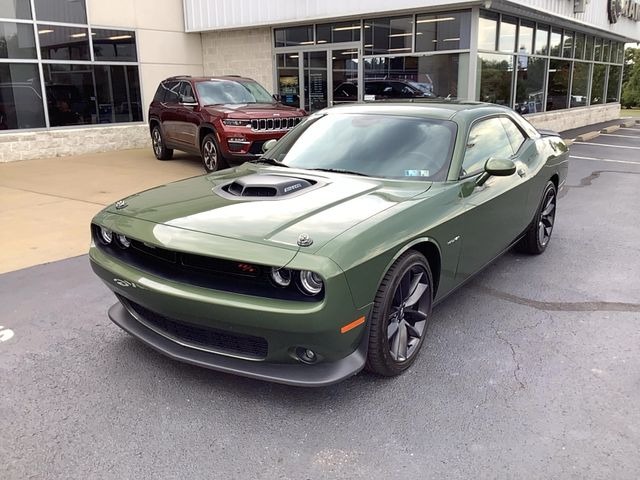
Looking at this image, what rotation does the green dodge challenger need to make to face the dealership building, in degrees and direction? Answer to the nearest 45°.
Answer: approximately 135° to its right

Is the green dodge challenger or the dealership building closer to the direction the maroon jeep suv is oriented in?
the green dodge challenger

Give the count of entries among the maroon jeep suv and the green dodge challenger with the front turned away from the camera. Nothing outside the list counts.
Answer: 0

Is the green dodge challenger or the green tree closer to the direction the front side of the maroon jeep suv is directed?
the green dodge challenger

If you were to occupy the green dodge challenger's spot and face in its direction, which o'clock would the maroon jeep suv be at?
The maroon jeep suv is roughly at 4 o'clock from the green dodge challenger.

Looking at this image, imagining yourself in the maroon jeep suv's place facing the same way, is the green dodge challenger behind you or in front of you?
in front

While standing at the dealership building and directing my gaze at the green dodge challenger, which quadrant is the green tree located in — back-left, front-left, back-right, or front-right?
back-left

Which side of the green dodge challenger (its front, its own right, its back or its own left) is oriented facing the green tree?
back

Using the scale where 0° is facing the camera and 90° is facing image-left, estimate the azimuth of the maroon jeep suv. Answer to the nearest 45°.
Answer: approximately 315°

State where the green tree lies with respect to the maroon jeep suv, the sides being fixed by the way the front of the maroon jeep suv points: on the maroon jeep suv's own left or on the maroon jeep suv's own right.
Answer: on the maroon jeep suv's own left

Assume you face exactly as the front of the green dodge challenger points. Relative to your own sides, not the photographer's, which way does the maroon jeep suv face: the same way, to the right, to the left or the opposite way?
to the left
